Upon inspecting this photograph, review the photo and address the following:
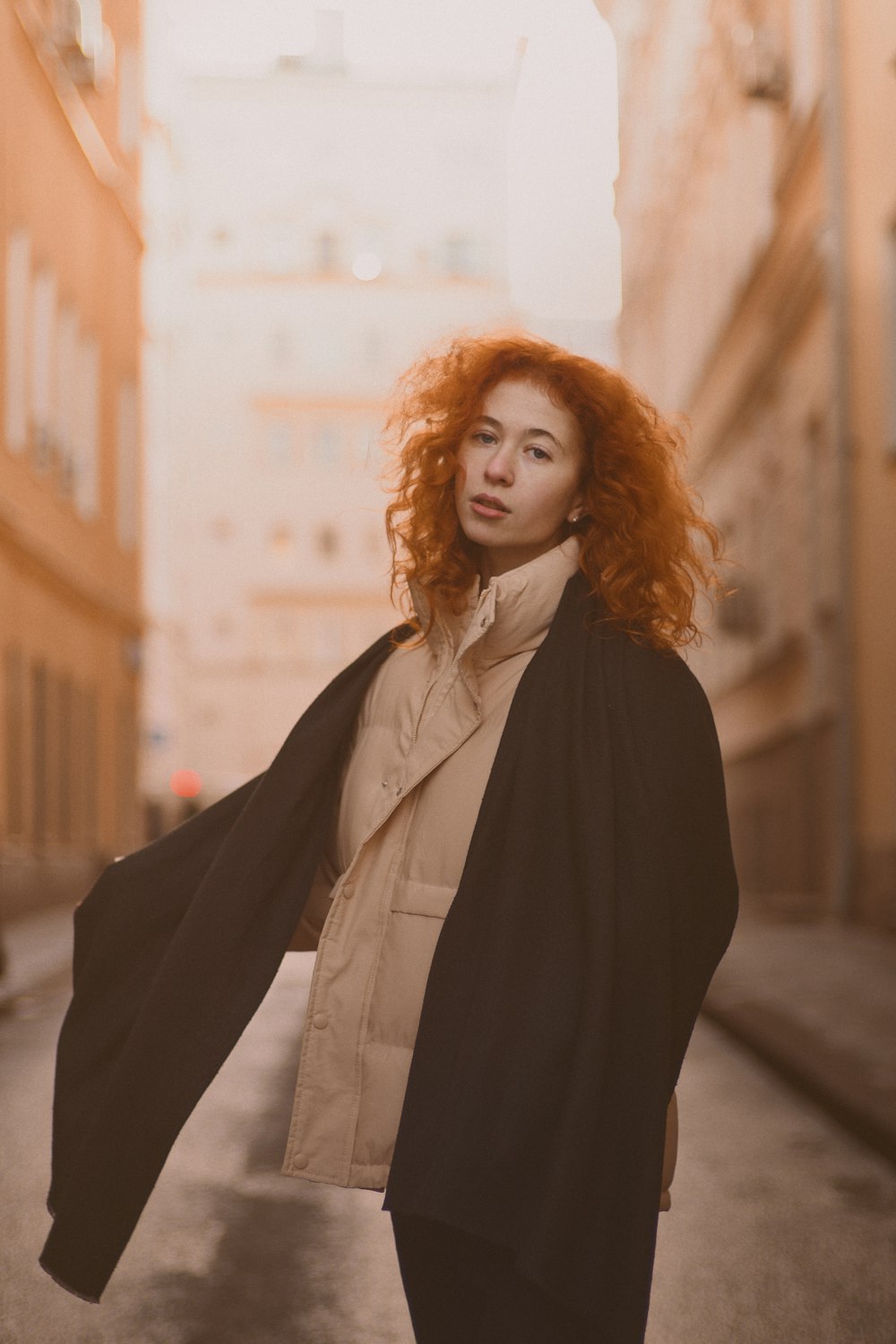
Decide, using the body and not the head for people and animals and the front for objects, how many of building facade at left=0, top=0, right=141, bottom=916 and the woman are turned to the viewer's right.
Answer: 1

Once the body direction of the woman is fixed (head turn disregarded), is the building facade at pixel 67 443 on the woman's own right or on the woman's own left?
on the woman's own right

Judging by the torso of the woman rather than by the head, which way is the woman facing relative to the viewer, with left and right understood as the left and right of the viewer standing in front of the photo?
facing the viewer and to the left of the viewer

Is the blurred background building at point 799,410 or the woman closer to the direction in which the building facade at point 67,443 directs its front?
the blurred background building

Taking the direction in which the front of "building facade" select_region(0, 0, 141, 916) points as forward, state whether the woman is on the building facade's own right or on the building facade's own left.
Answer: on the building facade's own right

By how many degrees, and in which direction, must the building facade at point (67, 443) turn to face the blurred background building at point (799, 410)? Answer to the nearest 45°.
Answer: approximately 45° to its right

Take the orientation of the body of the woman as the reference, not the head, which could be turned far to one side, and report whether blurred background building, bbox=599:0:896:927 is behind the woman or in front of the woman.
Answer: behind

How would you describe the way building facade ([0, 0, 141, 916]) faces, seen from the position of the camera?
facing to the right of the viewer
